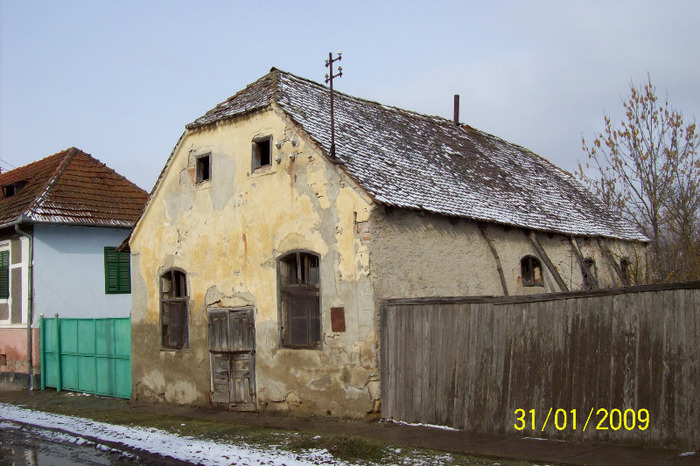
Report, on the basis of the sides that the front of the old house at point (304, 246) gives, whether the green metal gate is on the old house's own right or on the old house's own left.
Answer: on the old house's own right

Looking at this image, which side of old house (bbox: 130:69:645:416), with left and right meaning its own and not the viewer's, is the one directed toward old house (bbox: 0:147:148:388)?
right

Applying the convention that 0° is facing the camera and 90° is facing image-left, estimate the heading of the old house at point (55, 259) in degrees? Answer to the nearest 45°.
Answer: approximately 45°

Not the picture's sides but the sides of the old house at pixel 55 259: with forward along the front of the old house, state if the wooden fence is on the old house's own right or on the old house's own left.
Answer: on the old house's own left

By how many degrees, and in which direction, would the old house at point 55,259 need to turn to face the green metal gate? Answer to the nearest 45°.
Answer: approximately 45° to its left

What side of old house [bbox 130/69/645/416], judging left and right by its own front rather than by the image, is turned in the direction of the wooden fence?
left

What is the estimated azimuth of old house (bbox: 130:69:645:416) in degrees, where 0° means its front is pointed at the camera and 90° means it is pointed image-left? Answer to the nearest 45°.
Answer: approximately 45°
